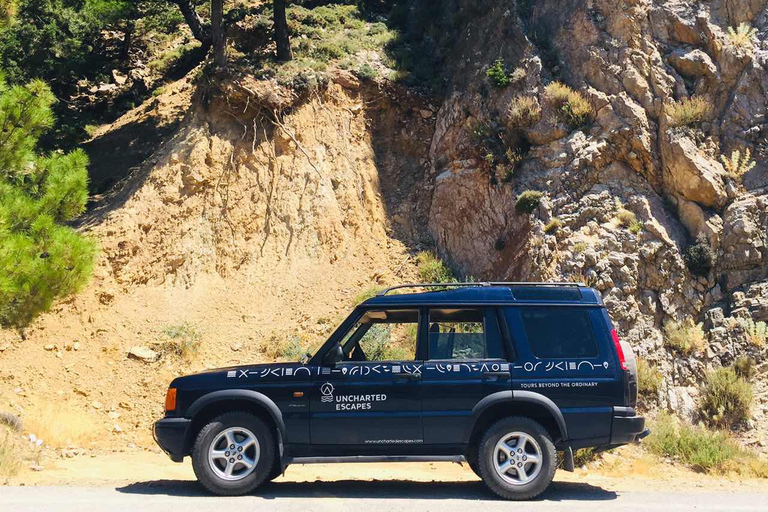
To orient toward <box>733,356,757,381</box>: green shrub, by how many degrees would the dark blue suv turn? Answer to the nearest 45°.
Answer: approximately 135° to its right

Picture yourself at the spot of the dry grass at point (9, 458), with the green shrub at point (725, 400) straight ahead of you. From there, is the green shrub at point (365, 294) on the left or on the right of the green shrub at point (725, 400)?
left

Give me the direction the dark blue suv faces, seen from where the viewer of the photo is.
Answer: facing to the left of the viewer

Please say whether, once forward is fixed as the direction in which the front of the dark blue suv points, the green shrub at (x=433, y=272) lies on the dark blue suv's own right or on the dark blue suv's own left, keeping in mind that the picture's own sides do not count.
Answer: on the dark blue suv's own right

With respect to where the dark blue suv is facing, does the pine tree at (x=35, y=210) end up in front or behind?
in front

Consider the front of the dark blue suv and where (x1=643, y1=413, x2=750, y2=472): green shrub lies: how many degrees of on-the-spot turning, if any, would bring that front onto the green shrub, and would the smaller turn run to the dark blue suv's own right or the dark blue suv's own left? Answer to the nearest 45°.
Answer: approximately 135° to the dark blue suv's own right

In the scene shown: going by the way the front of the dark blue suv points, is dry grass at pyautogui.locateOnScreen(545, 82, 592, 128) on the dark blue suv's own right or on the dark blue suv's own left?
on the dark blue suv's own right

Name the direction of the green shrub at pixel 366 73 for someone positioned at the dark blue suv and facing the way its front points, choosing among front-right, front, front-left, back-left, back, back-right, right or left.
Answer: right

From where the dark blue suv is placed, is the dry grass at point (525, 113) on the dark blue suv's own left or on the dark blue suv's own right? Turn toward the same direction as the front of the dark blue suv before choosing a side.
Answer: on the dark blue suv's own right

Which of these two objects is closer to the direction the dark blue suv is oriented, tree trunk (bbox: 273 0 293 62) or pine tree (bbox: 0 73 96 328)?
the pine tree

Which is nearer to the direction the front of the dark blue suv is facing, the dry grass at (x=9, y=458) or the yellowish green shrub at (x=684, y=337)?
the dry grass

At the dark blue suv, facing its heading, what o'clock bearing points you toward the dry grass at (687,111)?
The dry grass is roughly at 4 o'clock from the dark blue suv.

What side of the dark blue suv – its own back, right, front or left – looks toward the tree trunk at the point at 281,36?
right
